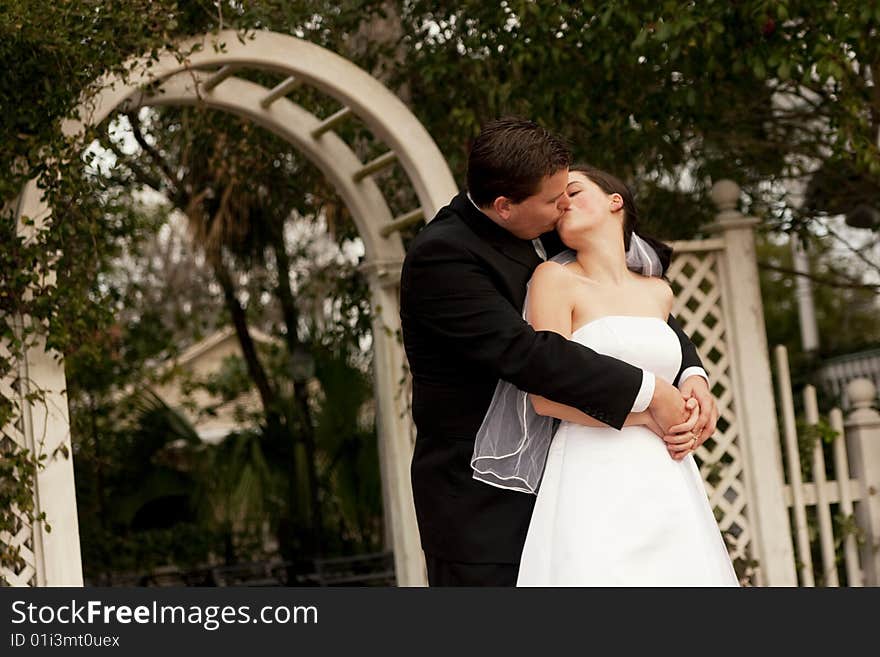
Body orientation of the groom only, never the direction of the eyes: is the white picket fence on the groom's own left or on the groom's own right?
on the groom's own left

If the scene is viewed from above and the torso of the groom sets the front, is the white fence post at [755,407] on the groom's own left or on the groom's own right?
on the groom's own left

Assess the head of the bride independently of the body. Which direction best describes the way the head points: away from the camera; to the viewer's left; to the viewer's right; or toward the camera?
to the viewer's left

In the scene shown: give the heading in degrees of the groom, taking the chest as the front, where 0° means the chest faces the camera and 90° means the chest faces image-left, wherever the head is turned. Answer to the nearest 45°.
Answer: approximately 270°
